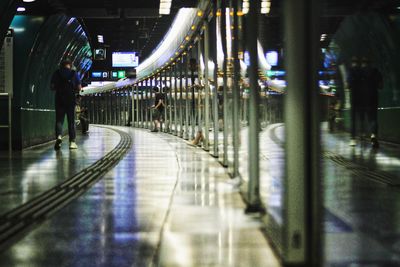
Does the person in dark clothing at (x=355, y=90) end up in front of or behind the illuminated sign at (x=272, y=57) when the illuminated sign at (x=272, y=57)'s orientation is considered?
in front

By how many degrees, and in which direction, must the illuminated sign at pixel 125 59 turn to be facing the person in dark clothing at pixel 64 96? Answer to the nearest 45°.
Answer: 0° — it already faces them

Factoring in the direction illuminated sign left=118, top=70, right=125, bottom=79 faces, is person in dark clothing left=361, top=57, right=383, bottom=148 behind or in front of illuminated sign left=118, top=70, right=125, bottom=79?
in front

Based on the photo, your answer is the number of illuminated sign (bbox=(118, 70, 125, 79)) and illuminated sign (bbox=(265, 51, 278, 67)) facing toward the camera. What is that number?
2

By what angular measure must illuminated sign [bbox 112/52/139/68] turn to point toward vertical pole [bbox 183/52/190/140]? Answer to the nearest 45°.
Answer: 0° — it already faces it
